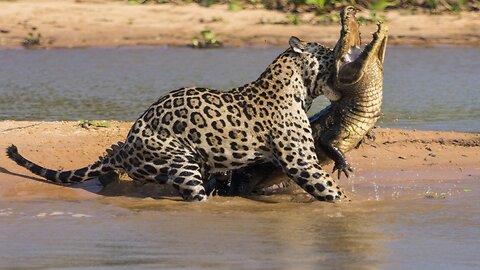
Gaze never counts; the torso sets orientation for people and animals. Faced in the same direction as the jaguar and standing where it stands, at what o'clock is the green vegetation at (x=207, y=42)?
The green vegetation is roughly at 9 o'clock from the jaguar.

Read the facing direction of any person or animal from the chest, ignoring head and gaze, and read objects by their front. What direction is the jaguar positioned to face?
to the viewer's right
